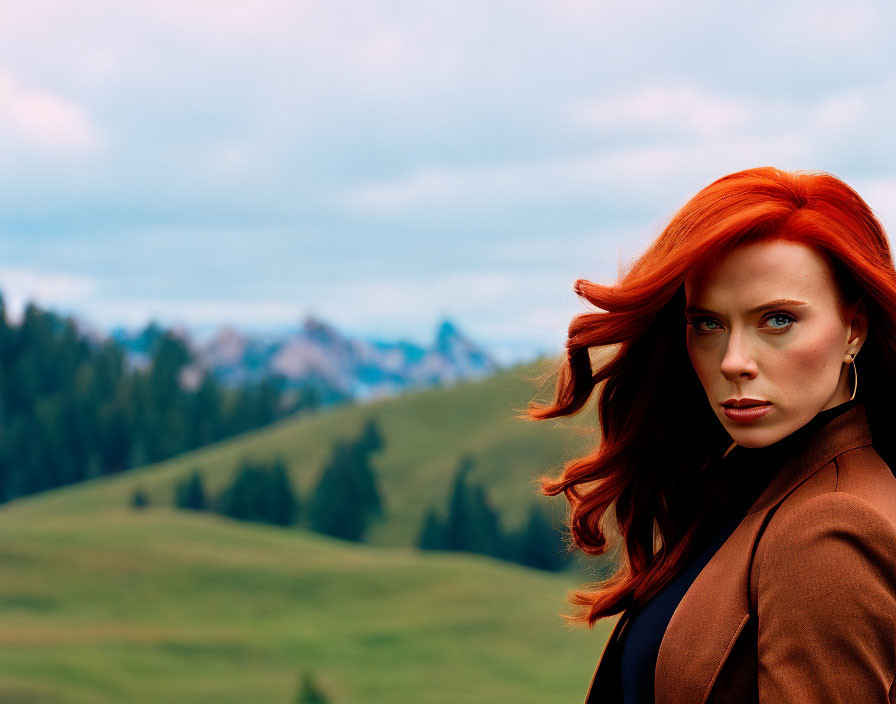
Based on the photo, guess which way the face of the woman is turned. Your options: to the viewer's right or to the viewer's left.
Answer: to the viewer's left

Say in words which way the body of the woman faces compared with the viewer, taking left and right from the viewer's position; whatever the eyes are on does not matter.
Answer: facing the viewer and to the left of the viewer
